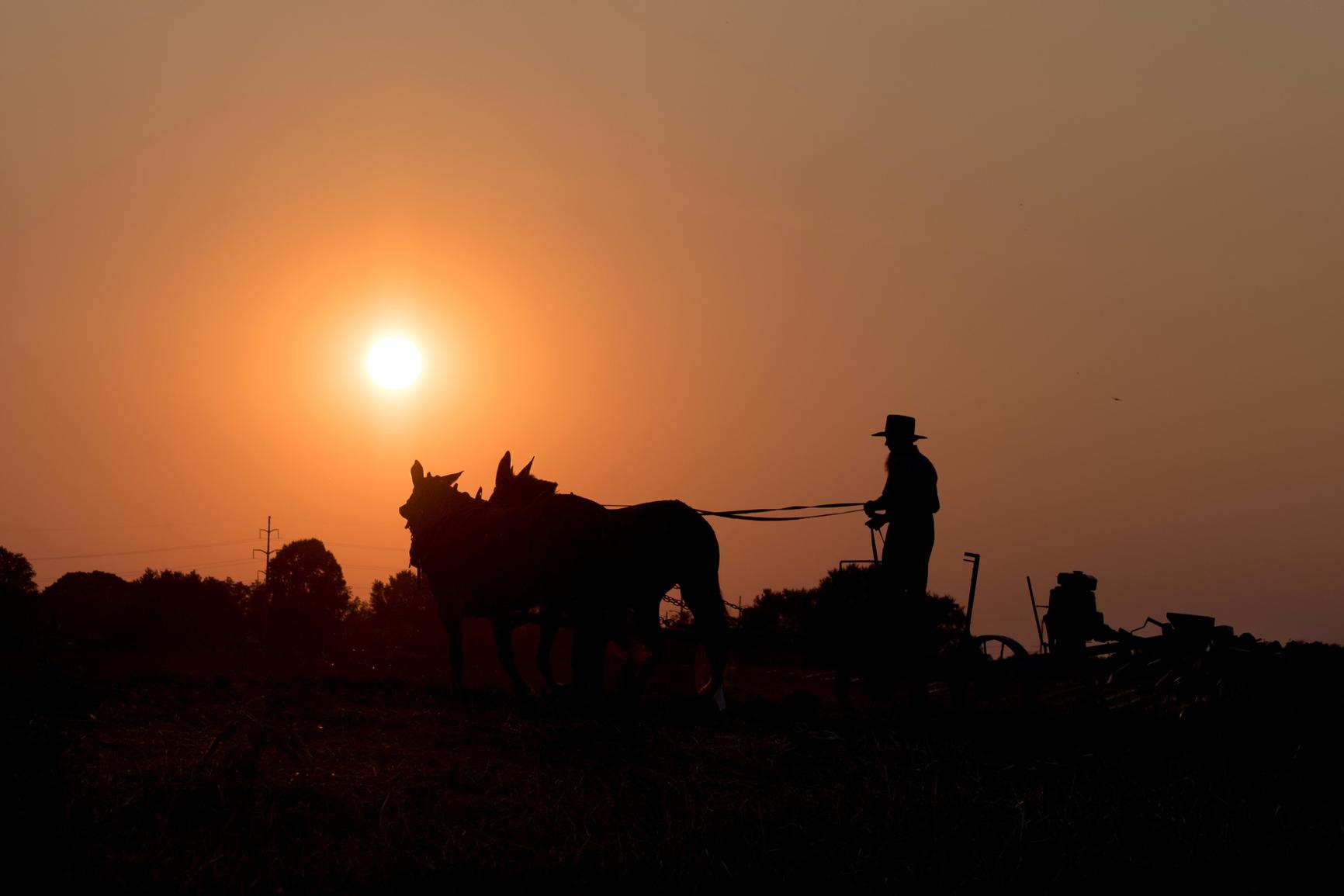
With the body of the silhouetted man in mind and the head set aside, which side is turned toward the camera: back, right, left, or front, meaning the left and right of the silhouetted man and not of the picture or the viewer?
left

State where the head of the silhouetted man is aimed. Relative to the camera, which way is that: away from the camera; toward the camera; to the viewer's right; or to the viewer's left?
to the viewer's left
